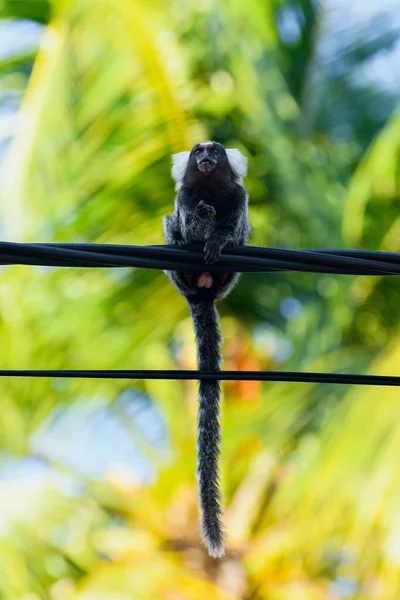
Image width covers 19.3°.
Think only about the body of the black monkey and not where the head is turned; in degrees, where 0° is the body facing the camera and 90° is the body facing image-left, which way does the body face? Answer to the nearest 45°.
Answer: approximately 0°
